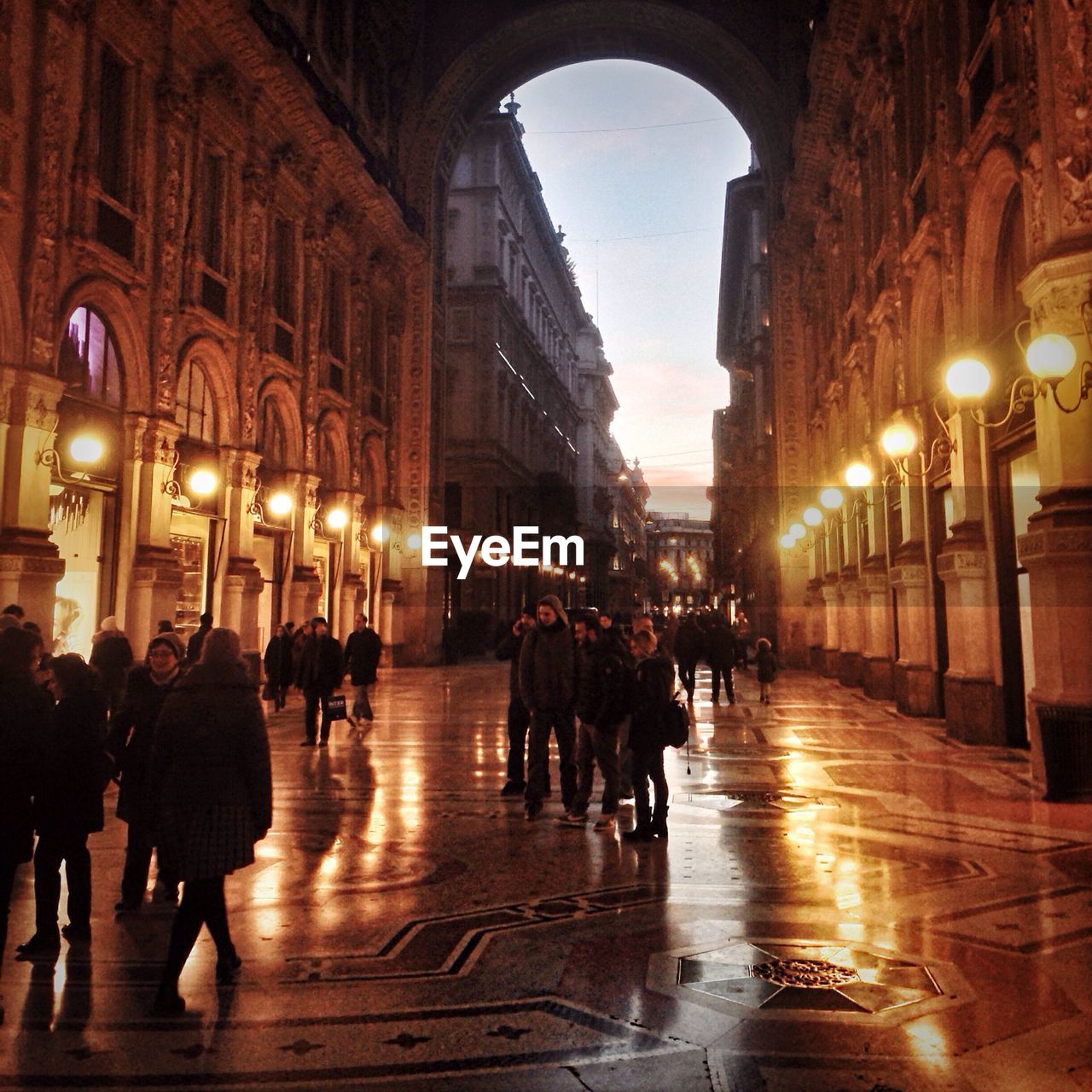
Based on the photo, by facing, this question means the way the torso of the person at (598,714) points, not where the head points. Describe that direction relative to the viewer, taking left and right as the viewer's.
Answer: facing the viewer and to the left of the viewer

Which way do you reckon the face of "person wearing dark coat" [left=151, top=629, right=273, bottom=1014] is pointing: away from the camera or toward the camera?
away from the camera

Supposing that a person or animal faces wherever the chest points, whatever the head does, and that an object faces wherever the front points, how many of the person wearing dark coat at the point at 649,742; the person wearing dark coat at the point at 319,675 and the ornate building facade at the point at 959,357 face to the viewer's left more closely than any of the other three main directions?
2

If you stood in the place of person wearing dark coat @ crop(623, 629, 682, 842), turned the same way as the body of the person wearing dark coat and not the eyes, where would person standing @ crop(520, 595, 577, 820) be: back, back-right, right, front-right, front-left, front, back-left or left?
front-right

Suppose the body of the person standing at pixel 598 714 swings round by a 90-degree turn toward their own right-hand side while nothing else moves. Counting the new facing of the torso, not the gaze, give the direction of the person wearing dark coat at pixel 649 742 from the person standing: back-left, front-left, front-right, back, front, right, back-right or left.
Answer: back

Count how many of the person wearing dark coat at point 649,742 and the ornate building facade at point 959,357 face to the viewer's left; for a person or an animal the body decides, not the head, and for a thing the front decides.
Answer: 2

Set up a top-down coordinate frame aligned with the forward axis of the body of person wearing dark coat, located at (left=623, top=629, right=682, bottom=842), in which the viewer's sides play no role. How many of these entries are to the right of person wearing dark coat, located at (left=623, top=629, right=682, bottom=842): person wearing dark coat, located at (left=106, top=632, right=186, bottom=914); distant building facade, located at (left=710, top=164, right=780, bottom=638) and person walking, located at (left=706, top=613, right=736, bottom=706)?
2

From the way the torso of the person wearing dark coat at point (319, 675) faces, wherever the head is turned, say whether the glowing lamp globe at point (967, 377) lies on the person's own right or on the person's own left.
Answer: on the person's own left

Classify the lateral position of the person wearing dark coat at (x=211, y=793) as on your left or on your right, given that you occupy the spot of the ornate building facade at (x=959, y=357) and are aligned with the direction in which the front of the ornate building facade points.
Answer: on your left

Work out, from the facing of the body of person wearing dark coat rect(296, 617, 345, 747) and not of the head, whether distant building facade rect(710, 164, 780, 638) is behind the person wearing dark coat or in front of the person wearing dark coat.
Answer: behind

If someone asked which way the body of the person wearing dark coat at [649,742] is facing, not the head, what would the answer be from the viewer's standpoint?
to the viewer's left

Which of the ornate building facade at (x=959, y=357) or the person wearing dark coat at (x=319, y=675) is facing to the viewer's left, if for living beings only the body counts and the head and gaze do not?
the ornate building facade

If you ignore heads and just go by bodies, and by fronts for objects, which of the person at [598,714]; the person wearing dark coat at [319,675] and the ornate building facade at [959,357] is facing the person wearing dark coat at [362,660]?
the ornate building facade

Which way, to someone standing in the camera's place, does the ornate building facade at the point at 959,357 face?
facing to the left of the viewer

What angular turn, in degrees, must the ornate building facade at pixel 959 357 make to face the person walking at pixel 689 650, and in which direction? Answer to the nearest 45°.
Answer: approximately 45° to its right

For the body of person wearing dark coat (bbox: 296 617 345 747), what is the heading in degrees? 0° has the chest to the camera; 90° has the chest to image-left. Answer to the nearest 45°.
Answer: approximately 0°

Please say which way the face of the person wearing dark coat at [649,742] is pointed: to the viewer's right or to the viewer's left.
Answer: to the viewer's left

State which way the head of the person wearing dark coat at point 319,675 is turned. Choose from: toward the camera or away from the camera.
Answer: toward the camera
